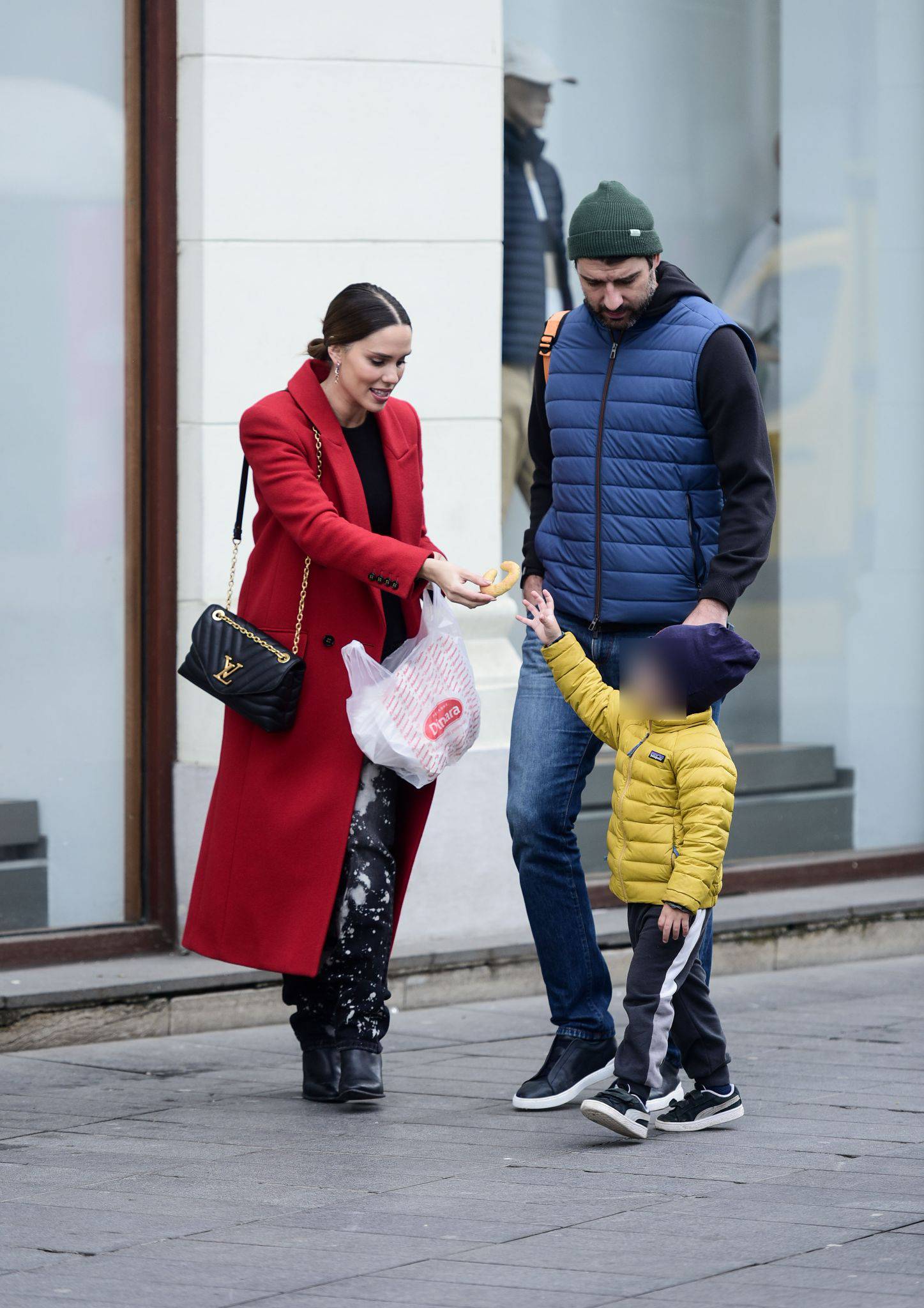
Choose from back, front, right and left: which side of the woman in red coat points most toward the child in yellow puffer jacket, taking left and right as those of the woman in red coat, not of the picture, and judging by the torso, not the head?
front

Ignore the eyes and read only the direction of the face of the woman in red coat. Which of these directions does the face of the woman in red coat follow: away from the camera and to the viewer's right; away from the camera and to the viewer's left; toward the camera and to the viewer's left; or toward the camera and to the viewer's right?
toward the camera and to the viewer's right

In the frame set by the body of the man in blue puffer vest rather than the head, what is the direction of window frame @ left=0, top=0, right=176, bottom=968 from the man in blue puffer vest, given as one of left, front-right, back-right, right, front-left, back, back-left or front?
right

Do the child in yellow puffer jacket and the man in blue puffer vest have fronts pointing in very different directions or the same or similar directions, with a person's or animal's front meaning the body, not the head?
same or similar directions

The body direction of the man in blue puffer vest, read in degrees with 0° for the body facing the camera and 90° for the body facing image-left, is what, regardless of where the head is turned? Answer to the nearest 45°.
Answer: approximately 45°

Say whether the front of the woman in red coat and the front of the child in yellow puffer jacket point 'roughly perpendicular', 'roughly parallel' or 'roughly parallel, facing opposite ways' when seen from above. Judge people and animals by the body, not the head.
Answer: roughly perpendicular

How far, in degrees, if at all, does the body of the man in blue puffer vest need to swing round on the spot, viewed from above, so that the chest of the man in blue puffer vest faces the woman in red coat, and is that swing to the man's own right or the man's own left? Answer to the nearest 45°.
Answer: approximately 45° to the man's own right

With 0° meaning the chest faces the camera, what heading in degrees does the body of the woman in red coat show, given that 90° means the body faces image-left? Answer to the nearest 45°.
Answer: approximately 315°

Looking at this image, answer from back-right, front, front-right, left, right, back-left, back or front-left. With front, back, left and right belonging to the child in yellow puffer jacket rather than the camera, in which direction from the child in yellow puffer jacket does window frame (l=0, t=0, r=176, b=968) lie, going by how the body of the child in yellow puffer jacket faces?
right

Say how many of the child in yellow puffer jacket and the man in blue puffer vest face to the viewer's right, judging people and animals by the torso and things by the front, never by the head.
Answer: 0

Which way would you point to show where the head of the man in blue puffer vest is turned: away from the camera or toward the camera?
toward the camera

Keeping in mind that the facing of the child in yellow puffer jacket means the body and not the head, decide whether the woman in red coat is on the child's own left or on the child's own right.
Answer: on the child's own right

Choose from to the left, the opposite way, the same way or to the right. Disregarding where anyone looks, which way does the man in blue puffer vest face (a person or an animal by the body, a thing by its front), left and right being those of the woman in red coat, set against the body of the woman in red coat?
to the right
